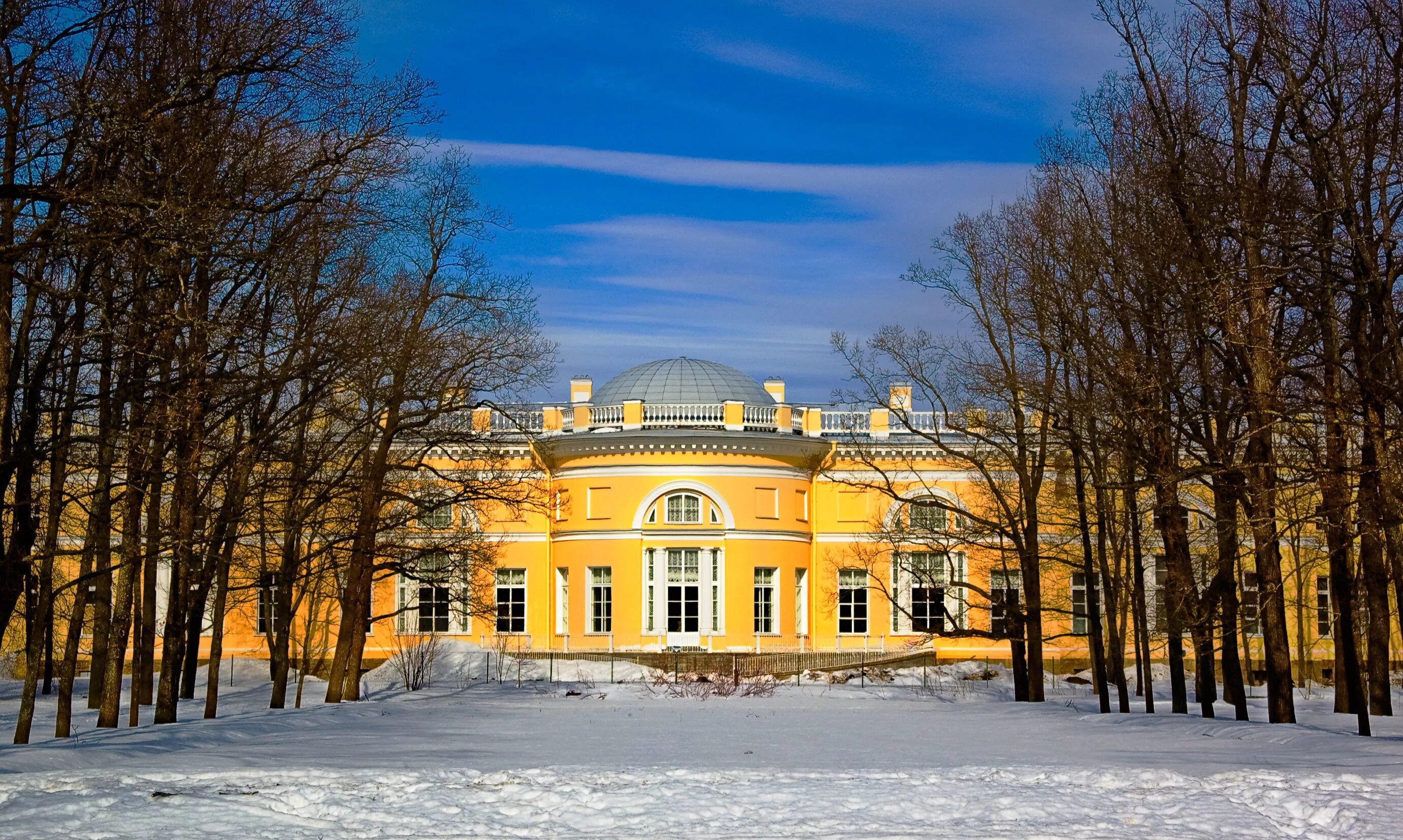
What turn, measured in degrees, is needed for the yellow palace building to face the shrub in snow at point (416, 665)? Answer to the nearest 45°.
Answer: approximately 45° to its right

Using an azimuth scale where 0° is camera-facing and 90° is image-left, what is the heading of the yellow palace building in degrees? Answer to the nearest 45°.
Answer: approximately 0°
